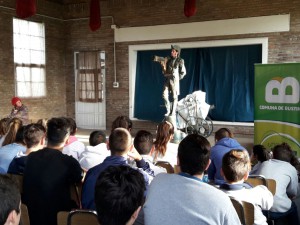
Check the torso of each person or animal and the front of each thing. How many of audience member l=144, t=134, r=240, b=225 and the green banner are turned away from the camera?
1

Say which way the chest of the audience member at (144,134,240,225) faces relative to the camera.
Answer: away from the camera

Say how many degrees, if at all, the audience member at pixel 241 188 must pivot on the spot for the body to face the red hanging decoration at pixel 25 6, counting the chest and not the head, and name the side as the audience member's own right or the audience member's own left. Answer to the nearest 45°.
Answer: approximately 45° to the audience member's own left

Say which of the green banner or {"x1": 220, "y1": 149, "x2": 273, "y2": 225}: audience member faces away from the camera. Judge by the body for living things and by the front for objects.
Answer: the audience member

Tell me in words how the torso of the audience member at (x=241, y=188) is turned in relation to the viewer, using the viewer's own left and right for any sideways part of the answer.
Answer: facing away from the viewer

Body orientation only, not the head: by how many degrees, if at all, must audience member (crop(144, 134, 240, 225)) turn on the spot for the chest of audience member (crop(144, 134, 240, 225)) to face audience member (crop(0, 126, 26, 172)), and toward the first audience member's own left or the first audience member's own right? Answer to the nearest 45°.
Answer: approximately 45° to the first audience member's own left

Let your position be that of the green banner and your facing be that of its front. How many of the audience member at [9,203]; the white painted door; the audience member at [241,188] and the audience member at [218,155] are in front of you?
3

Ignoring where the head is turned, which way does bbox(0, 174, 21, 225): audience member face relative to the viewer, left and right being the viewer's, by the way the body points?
facing away from the viewer and to the right of the viewer

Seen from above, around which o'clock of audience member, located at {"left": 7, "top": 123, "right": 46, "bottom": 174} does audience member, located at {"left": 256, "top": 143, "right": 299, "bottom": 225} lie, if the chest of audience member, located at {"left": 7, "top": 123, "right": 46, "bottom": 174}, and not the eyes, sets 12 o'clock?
audience member, located at {"left": 256, "top": 143, "right": 299, "bottom": 225} is roughly at 2 o'clock from audience member, located at {"left": 7, "top": 123, "right": 46, "bottom": 174}.

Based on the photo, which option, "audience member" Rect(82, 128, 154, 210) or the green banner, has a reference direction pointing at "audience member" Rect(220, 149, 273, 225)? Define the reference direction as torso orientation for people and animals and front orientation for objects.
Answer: the green banner

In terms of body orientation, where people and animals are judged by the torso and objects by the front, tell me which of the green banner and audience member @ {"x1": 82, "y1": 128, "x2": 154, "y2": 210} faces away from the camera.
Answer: the audience member

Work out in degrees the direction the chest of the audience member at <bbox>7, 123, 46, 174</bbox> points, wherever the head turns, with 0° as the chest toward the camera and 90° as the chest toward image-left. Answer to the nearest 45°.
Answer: approximately 225°

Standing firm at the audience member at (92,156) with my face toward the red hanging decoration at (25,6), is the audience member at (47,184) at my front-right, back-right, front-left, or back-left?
back-left

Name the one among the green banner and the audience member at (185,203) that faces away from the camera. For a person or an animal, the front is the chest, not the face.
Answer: the audience member

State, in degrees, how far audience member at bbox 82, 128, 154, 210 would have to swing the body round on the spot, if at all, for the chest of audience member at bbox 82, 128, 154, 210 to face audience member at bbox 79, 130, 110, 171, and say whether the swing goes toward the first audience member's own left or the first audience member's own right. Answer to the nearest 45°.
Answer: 0° — they already face them

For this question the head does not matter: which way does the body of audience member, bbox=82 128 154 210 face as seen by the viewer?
away from the camera
